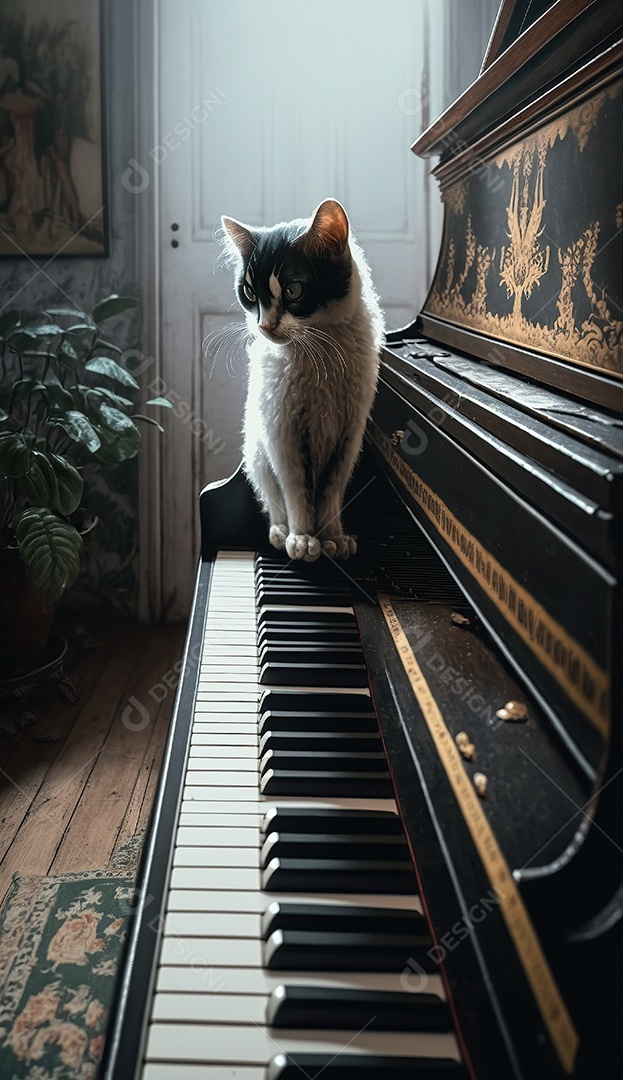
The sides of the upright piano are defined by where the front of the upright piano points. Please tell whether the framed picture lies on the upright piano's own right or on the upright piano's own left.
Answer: on the upright piano's own right

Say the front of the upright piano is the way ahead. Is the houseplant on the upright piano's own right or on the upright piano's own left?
on the upright piano's own right

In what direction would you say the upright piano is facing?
to the viewer's left

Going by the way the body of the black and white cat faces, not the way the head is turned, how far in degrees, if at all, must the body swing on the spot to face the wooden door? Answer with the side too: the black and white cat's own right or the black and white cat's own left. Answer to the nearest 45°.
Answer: approximately 180°

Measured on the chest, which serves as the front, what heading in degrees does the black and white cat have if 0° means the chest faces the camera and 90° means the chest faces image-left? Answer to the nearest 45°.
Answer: approximately 0°

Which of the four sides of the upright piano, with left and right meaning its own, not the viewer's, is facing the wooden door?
right
